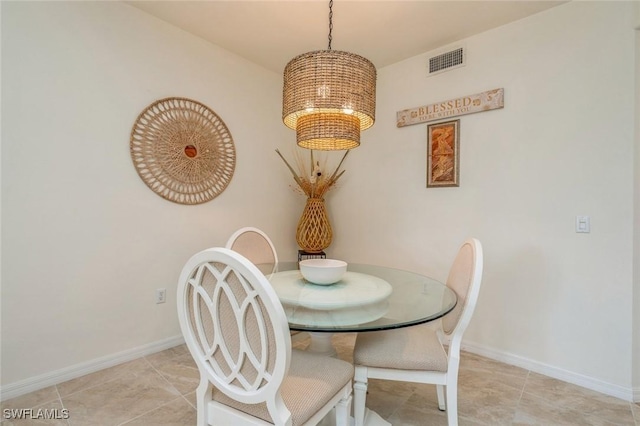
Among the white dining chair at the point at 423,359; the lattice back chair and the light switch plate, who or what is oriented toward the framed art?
the lattice back chair

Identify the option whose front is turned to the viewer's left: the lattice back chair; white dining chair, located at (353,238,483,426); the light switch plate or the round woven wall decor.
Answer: the white dining chair

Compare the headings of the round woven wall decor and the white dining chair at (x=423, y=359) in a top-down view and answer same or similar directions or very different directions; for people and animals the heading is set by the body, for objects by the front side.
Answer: very different directions

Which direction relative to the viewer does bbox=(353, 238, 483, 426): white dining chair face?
to the viewer's left

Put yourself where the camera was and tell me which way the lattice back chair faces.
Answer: facing away from the viewer and to the right of the viewer

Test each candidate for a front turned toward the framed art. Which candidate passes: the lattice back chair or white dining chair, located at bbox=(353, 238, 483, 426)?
the lattice back chair

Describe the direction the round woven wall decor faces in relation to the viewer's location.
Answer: facing the viewer and to the right of the viewer

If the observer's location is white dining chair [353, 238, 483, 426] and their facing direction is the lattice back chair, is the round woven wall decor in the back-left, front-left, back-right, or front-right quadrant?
front-right

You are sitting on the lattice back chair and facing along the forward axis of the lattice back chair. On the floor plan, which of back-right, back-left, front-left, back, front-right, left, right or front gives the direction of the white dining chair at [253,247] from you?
front-left

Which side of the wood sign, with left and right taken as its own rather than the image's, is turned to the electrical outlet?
front

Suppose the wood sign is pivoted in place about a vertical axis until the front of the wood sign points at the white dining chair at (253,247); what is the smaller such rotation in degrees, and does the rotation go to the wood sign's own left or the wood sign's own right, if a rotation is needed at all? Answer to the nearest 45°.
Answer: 0° — it already faces it

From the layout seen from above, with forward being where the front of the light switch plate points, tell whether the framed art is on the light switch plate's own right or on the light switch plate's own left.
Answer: on the light switch plate's own right

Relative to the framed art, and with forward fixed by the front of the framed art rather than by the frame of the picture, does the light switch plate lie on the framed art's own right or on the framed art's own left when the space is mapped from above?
on the framed art's own left

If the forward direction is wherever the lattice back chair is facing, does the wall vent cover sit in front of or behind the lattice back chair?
in front

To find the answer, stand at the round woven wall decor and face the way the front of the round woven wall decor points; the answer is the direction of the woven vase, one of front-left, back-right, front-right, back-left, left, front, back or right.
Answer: front-left

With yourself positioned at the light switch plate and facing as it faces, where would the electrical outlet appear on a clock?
The electrical outlet is roughly at 2 o'clock from the light switch plate.
